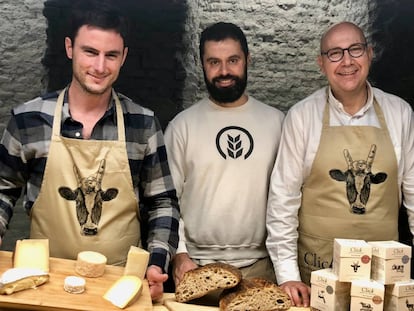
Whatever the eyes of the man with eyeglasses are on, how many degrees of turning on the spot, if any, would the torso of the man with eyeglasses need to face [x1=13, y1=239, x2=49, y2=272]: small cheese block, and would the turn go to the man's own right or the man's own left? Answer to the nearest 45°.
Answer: approximately 45° to the man's own right

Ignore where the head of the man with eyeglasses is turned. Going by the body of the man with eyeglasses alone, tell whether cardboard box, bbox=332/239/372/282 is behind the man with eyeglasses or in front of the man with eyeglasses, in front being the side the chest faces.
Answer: in front

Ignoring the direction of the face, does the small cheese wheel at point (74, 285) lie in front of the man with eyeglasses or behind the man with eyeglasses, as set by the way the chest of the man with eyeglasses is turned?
in front

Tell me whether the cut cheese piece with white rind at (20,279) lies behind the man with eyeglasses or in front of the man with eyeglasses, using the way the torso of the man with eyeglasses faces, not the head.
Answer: in front

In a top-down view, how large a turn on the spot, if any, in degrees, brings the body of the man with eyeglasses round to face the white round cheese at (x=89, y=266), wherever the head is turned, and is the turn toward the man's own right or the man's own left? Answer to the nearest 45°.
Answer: approximately 45° to the man's own right

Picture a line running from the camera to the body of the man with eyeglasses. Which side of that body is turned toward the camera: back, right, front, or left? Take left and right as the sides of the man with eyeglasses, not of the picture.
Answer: front

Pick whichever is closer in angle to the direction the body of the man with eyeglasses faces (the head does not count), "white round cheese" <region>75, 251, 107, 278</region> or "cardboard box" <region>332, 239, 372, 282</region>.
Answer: the cardboard box
